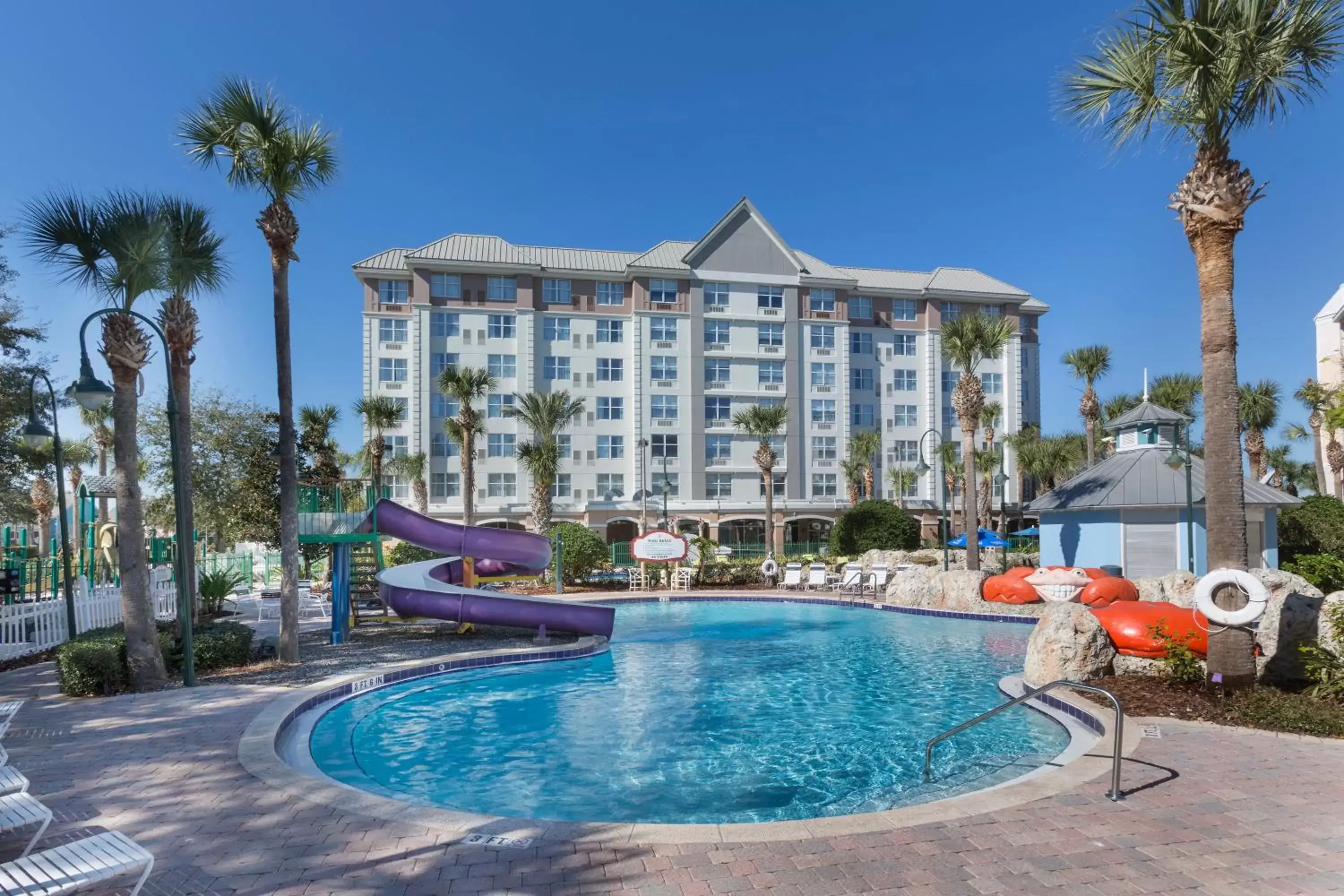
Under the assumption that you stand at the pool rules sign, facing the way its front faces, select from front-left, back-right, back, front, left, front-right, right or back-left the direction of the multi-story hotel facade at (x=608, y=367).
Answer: back

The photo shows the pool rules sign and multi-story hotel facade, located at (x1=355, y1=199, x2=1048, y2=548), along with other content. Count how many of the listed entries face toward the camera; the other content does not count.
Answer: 2

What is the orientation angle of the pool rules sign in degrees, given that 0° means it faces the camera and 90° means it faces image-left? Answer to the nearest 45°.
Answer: approximately 0°

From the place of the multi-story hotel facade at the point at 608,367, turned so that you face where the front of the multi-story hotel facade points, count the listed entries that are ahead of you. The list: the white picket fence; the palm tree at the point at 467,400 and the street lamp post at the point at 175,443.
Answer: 3

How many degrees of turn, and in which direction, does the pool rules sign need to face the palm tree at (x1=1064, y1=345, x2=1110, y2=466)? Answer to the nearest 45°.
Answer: approximately 135° to its left

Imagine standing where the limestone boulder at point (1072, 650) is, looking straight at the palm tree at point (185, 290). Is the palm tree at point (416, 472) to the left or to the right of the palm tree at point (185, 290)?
right

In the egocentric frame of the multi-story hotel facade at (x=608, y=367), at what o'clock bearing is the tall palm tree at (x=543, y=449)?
The tall palm tree is roughly at 12 o'clock from the multi-story hotel facade.

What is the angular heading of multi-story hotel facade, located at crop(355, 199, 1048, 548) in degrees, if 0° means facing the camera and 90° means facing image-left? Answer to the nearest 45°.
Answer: approximately 0°

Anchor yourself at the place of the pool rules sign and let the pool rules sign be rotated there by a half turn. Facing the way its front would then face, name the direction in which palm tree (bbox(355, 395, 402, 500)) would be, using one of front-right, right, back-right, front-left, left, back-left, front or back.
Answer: front-left

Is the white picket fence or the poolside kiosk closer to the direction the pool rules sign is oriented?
the white picket fence
